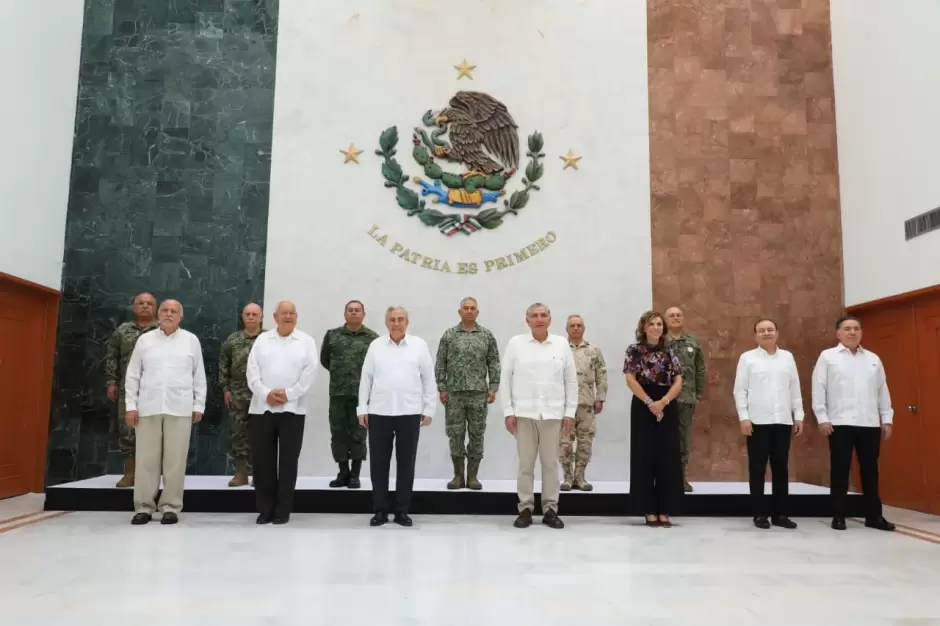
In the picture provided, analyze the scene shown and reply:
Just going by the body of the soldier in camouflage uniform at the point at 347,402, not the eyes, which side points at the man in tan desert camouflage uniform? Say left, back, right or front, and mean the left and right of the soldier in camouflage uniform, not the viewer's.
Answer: left

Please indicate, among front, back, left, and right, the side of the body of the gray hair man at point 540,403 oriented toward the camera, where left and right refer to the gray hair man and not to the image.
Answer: front

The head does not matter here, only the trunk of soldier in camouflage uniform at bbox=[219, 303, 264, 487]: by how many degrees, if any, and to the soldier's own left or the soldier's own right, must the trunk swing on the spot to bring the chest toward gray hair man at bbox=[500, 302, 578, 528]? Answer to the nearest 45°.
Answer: approximately 45° to the soldier's own left

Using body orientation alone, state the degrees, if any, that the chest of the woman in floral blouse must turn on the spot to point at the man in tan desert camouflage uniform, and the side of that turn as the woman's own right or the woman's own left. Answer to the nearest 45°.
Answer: approximately 135° to the woman's own right

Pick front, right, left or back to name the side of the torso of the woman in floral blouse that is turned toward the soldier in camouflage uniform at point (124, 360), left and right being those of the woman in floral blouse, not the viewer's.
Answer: right

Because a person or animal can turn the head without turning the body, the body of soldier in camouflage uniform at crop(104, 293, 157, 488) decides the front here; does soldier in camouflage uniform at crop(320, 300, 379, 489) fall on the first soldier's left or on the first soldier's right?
on the first soldier's left

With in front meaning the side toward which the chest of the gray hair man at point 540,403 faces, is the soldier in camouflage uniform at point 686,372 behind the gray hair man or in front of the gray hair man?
behind

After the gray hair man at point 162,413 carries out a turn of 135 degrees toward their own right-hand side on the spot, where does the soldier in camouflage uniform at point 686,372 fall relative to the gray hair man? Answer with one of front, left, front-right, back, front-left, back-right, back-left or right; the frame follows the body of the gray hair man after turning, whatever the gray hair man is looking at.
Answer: back-right

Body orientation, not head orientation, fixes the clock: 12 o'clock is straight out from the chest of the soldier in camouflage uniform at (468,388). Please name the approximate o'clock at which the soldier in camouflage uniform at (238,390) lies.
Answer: the soldier in camouflage uniform at (238,390) is roughly at 3 o'clock from the soldier in camouflage uniform at (468,388).

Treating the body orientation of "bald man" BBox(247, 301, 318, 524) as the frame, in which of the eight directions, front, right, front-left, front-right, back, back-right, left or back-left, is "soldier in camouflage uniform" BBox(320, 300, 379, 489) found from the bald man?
back-left

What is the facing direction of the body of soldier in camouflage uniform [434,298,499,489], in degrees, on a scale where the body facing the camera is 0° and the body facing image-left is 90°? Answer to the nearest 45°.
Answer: approximately 0°

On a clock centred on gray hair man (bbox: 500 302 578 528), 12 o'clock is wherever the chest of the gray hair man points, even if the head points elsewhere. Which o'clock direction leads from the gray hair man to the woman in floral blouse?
The woman in floral blouse is roughly at 9 o'clock from the gray hair man.
